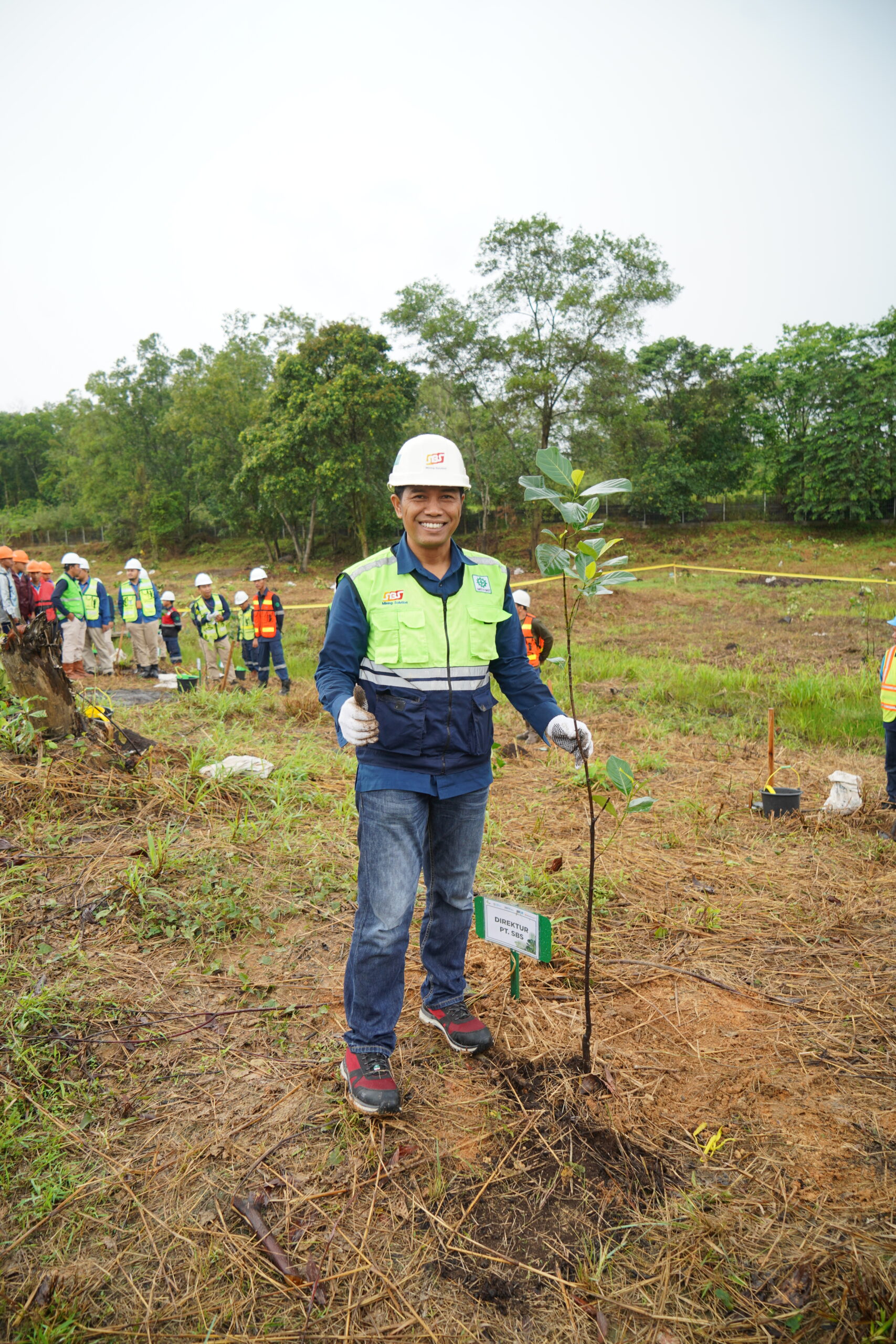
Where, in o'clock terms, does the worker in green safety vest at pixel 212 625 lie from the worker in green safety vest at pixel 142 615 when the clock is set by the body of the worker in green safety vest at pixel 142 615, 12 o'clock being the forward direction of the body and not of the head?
the worker in green safety vest at pixel 212 625 is roughly at 10 o'clock from the worker in green safety vest at pixel 142 615.

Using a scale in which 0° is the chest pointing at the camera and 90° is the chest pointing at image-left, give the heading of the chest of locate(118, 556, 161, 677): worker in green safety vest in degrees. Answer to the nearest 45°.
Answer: approximately 0°

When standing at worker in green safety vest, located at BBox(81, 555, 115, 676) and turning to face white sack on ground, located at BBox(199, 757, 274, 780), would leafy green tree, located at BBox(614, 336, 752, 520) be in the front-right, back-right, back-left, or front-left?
back-left

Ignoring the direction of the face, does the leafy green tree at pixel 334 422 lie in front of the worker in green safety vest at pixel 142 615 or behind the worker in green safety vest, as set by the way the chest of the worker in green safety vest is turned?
behind

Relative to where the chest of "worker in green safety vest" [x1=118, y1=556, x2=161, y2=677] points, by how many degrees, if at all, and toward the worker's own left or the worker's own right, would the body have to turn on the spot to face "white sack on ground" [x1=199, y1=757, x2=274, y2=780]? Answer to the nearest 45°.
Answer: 0° — they already face it
